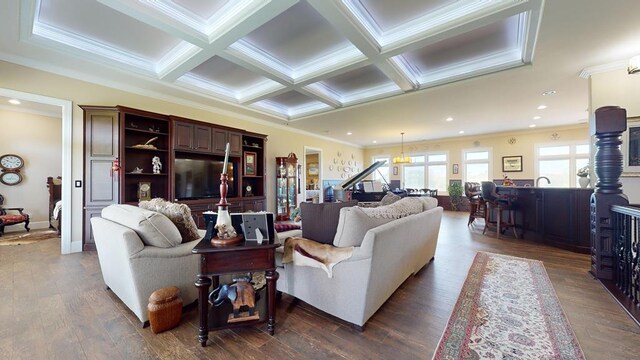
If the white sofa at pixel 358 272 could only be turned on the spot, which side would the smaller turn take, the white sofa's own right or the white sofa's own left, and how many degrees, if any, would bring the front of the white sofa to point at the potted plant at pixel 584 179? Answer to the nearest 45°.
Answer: approximately 90° to the white sofa's own right

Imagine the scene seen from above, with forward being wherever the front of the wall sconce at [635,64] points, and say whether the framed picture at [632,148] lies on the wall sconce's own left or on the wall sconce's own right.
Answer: on the wall sconce's own right

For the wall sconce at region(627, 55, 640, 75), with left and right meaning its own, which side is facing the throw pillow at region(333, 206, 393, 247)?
front

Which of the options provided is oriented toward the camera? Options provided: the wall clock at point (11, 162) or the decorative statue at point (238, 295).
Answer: the wall clock

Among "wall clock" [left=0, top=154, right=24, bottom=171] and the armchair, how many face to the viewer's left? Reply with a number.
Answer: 0

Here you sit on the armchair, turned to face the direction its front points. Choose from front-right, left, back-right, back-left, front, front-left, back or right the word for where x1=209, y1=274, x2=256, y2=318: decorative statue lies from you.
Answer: right

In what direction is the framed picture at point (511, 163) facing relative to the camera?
toward the camera

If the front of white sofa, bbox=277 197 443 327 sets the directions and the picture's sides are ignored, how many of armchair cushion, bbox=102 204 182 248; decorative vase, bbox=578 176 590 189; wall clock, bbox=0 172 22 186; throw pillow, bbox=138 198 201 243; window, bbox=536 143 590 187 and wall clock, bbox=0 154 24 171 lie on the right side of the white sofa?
2

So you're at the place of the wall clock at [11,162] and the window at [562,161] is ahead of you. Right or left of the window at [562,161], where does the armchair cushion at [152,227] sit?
right

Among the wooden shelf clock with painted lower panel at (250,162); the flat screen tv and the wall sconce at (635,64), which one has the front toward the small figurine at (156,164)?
the wall sconce

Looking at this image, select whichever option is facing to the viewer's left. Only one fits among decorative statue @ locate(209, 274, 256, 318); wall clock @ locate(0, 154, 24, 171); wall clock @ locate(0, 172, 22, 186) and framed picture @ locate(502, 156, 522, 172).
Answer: the decorative statue

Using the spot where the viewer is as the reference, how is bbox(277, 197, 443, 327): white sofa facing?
facing away from the viewer and to the left of the viewer

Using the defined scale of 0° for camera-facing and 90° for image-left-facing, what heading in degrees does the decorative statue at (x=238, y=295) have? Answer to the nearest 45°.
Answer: approximately 90°

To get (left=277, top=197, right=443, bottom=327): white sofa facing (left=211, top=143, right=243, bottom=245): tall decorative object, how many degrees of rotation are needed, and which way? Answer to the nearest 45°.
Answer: approximately 45° to its left

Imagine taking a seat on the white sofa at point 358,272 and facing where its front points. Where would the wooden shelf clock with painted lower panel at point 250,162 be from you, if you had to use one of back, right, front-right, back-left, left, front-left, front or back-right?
front

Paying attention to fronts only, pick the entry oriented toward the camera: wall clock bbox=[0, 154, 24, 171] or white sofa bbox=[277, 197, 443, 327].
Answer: the wall clock

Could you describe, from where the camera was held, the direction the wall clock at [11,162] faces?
facing the viewer

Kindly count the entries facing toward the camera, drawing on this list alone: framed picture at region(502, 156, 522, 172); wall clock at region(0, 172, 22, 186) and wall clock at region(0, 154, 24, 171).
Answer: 3

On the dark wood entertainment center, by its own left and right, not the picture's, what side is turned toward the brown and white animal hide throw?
front
